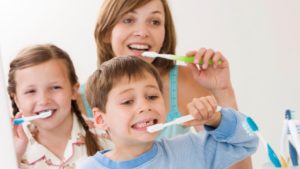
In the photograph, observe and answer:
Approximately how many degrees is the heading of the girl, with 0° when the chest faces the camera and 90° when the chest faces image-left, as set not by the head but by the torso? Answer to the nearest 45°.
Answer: approximately 0°
